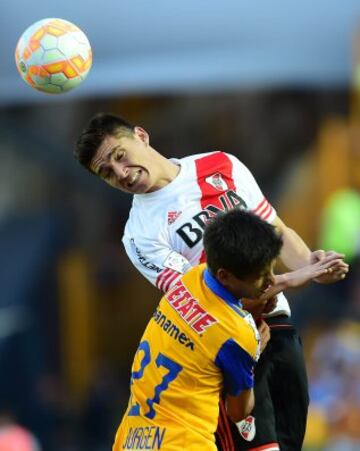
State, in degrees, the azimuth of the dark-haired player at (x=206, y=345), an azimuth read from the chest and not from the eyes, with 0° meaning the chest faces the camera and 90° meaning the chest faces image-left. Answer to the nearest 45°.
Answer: approximately 225°

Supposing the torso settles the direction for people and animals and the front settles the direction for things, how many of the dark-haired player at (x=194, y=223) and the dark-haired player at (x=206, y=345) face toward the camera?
1

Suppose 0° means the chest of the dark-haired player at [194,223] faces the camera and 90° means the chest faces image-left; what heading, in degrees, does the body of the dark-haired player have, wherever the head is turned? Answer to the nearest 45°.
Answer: approximately 0°

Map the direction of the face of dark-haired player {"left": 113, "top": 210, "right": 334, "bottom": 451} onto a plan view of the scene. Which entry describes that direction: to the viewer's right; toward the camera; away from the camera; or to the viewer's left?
to the viewer's right

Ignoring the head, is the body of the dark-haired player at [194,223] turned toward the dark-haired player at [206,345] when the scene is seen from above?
yes
